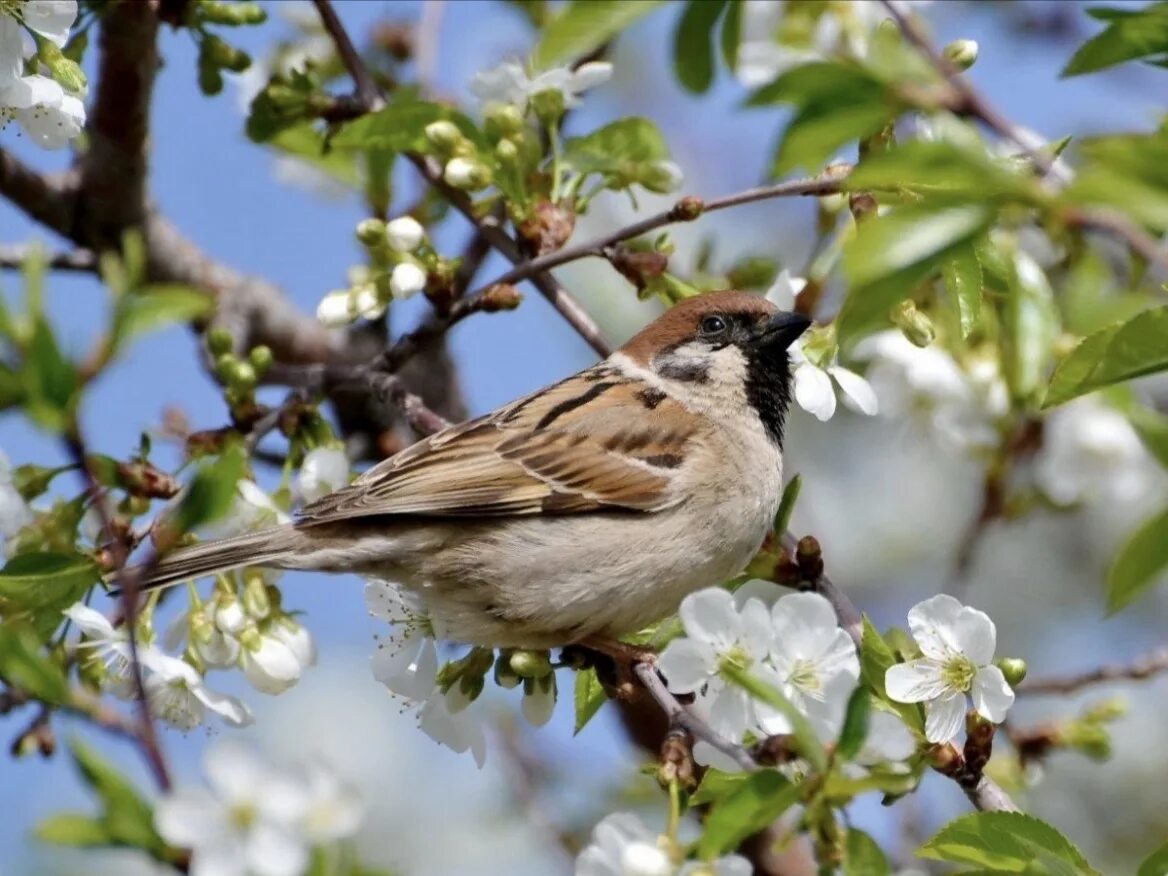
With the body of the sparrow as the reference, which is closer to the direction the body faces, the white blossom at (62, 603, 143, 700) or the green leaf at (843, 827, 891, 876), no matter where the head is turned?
the green leaf

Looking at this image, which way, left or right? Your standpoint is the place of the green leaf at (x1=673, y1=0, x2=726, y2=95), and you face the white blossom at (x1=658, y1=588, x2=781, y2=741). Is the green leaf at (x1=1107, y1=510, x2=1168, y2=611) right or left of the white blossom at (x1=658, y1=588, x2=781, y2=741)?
left

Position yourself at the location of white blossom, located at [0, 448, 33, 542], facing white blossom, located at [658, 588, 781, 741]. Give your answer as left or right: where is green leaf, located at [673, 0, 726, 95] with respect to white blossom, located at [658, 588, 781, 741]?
left

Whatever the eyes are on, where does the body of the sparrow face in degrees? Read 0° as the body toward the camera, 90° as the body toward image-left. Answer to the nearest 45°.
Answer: approximately 270°

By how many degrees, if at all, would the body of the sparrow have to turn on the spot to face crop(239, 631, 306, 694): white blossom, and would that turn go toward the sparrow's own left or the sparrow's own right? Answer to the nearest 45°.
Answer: approximately 135° to the sparrow's own right

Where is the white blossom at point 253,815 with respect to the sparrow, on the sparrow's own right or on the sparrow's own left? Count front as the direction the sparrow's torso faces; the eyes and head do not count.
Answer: on the sparrow's own right

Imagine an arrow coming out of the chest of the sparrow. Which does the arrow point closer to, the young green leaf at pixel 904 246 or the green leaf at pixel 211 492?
the young green leaf
